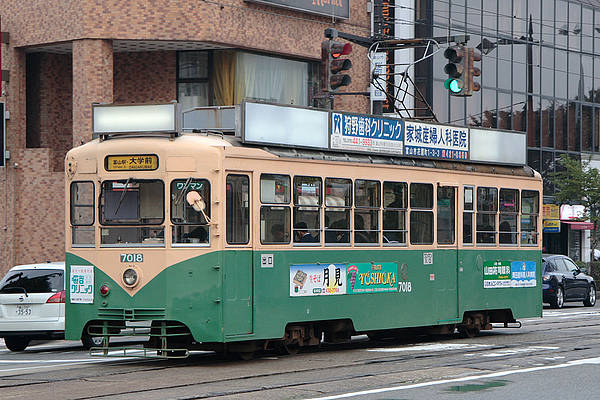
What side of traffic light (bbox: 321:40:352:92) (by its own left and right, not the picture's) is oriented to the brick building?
back

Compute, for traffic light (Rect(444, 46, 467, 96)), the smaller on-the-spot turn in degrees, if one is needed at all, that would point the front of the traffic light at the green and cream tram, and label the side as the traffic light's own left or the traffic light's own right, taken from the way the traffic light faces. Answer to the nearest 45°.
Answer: approximately 45° to the traffic light's own left

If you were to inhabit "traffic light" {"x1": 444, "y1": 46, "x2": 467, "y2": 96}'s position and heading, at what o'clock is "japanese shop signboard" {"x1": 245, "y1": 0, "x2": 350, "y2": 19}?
The japanese shop signboard is roughly at 4 o'clock from the traffic light.

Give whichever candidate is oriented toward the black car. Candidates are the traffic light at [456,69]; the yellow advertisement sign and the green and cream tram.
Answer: the yellow advertisement sign

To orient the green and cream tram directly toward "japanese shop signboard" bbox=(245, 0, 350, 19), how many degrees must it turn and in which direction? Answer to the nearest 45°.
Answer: approximately 135° to its right

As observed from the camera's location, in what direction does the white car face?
facing away from the viewer and to the right of the viewer

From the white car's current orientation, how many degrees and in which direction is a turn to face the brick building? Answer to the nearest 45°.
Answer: approximately 45° to its left

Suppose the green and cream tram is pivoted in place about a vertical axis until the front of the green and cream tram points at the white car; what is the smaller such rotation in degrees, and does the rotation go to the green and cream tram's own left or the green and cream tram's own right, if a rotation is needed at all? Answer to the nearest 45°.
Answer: approximately 90° to the green and cream tram's own right

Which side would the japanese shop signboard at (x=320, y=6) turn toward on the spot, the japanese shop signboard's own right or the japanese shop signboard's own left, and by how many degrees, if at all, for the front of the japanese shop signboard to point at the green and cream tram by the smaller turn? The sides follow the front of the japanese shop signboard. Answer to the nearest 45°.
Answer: approximately 45° to the japanese shop signboard's own right

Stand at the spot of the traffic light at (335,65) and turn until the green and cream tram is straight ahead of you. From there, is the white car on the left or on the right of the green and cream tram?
right

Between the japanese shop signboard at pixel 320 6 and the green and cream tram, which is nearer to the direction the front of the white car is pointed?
the japanese shop signboard

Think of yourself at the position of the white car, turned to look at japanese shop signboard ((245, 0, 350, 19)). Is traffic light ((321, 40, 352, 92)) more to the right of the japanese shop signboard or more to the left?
right
